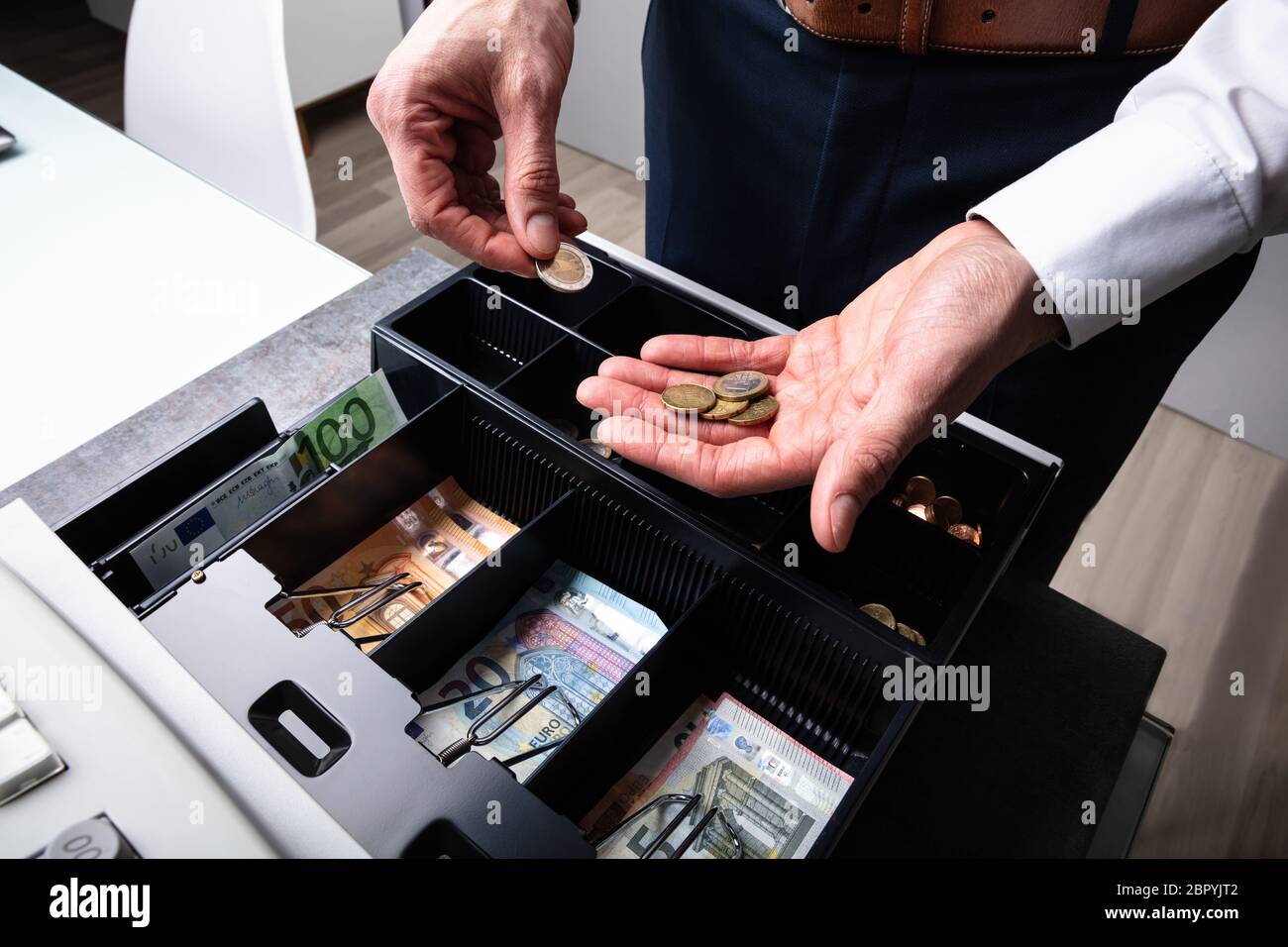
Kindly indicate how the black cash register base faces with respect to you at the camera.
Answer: facing away from the viewer and to the right of the viewer

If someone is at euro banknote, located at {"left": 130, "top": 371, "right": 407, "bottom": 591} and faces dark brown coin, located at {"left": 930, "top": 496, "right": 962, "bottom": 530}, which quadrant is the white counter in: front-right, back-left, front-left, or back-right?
back-left

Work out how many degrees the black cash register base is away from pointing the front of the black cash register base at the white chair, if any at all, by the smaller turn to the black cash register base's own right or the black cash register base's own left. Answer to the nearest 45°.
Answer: approximately 90° to the black cash register base's own left

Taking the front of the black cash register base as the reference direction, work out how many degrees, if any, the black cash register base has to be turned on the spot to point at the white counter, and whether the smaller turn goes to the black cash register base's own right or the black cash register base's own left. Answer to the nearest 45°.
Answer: approximately 90° to the black cash register base's own left
